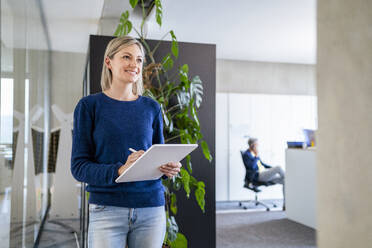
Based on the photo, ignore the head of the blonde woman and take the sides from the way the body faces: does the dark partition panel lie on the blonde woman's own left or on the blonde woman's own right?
on the blonde woman's own left

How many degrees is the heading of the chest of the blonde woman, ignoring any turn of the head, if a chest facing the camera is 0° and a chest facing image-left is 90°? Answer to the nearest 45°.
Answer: approximately 315°

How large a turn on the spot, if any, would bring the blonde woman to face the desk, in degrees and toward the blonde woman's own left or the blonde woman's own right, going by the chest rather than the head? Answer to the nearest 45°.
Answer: approximately 90° to the blonde woman's own left

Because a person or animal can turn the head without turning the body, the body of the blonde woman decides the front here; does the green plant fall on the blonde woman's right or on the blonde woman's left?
on the blonde woman's left
